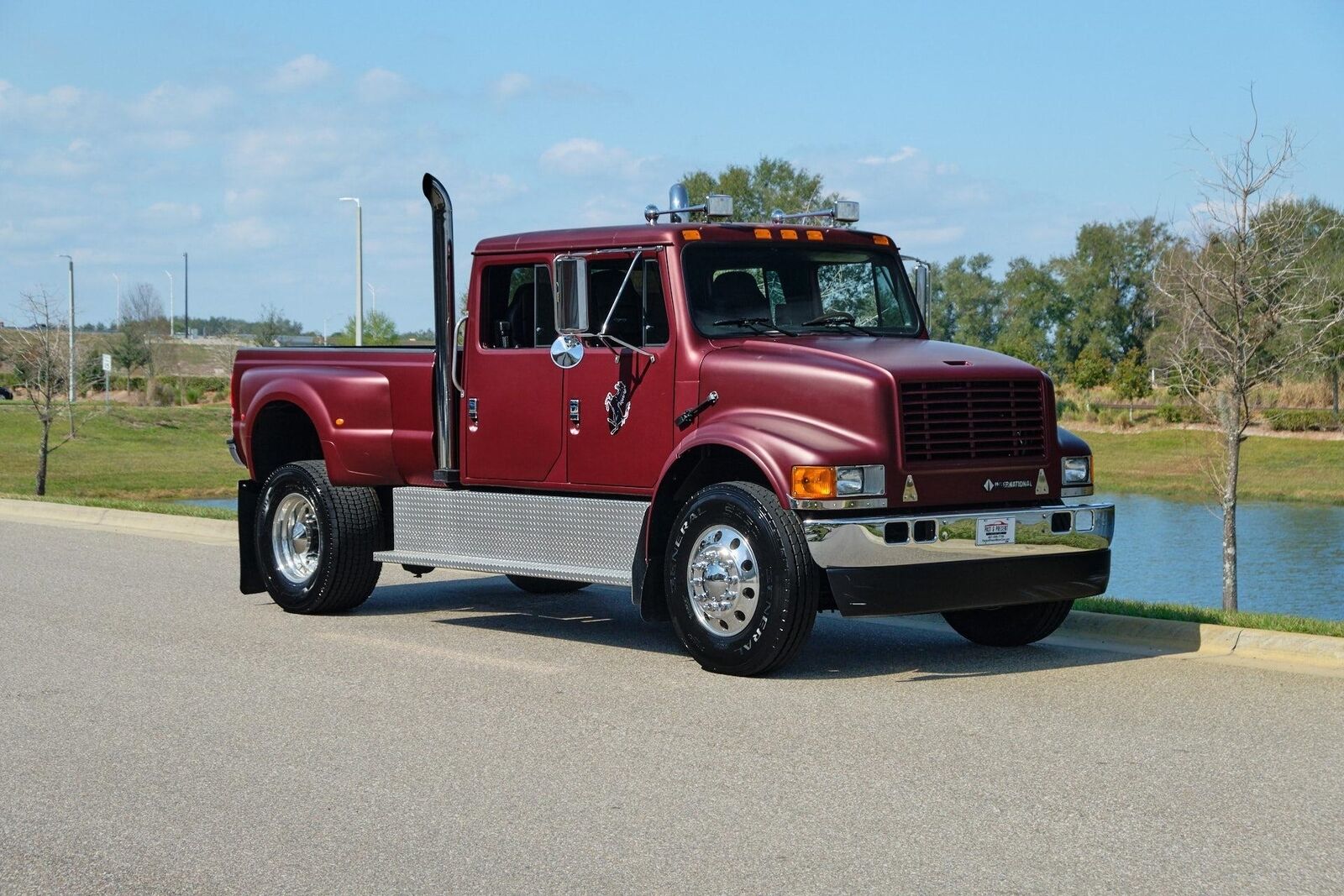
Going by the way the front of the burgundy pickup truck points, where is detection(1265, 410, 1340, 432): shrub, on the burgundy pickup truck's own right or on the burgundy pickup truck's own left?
on the burgundy pickup truck's own left
